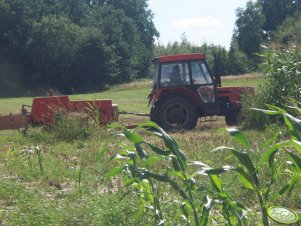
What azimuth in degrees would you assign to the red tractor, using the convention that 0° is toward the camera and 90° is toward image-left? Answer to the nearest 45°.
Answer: approximately 270°

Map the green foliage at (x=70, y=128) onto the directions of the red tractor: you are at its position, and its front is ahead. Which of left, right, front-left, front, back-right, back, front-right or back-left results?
back-right

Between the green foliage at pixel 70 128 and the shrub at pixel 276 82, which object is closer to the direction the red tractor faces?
the shrub

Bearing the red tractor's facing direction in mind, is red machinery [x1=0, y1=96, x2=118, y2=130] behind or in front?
behind

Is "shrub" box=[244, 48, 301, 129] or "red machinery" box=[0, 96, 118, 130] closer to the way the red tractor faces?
the shrub
